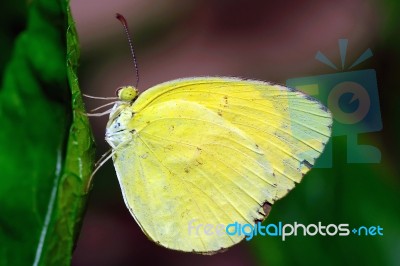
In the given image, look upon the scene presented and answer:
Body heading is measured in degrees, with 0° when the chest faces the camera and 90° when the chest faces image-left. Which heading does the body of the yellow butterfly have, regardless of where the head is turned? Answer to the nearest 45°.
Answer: approximately 90°
